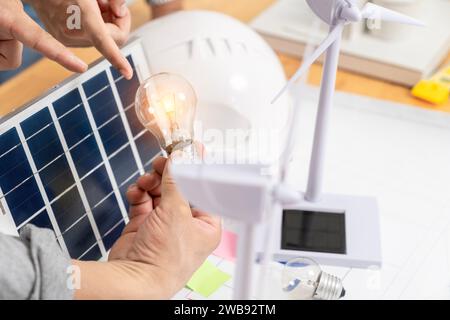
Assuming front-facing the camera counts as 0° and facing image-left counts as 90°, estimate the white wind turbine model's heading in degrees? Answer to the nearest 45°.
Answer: approximately 315°
